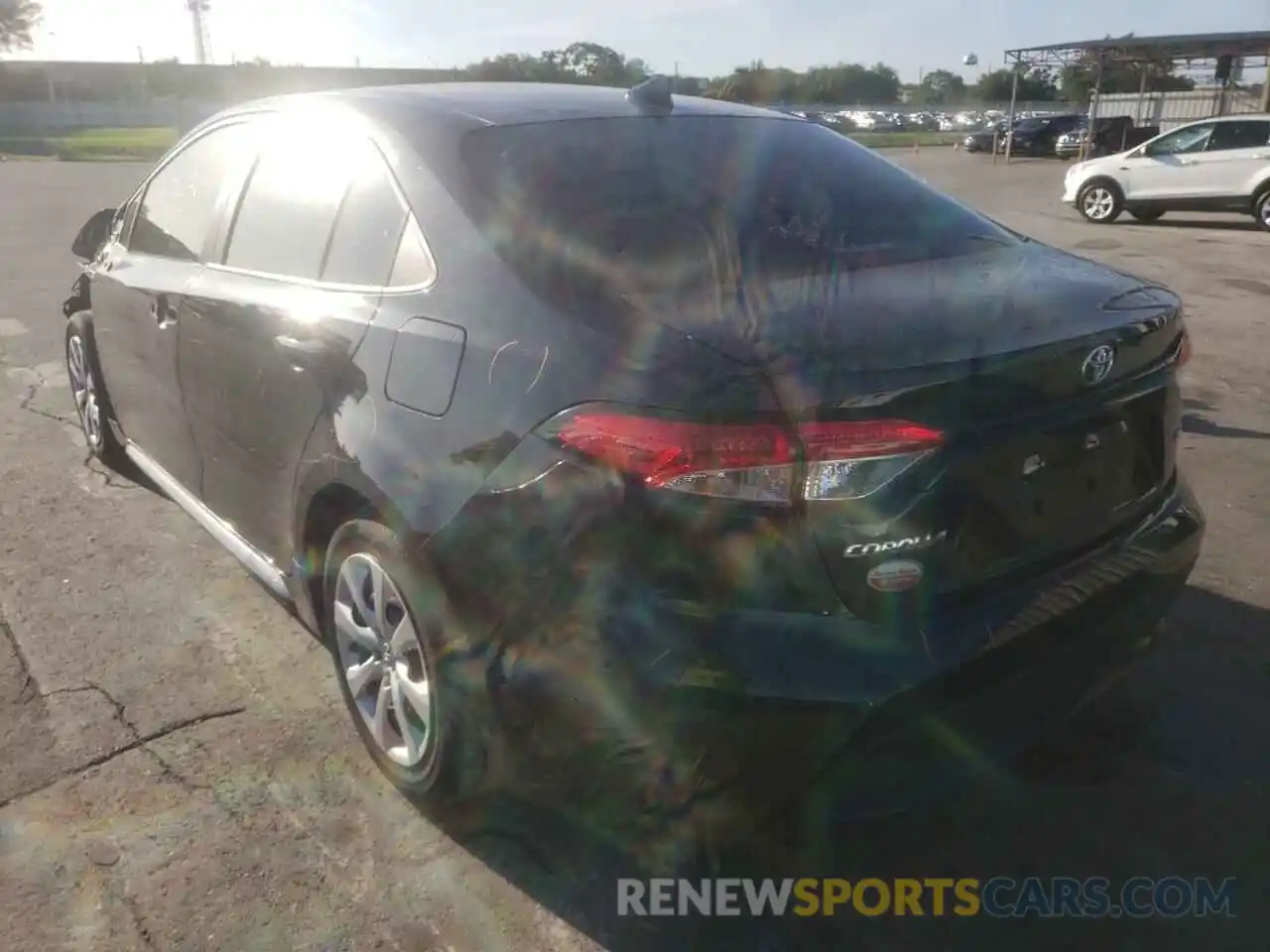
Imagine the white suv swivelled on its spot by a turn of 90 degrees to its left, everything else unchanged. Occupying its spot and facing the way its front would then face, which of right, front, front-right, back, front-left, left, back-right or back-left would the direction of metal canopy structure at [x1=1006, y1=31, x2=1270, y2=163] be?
back

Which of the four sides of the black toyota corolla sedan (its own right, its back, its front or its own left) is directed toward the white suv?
right

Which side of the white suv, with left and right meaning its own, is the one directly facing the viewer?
left

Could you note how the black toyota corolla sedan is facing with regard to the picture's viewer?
facing away from the viewer and to the left of the viewer

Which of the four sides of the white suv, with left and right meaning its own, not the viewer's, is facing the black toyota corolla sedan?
left

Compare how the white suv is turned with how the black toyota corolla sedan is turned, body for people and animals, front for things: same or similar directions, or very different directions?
same or similar directions
